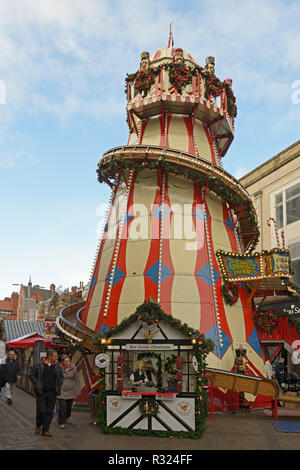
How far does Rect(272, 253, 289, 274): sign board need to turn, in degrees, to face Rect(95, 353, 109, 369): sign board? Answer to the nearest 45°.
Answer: approximately 90° to its right

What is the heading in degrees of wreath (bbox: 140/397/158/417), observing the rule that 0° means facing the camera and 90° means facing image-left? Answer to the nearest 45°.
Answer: approximately 0°
